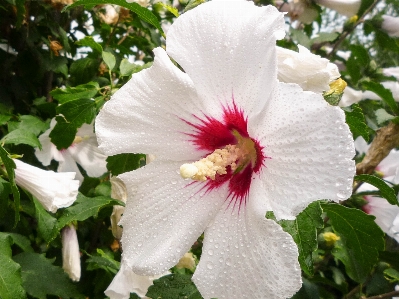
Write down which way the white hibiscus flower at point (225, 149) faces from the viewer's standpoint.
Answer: facing the viewer and to the left of the viewer

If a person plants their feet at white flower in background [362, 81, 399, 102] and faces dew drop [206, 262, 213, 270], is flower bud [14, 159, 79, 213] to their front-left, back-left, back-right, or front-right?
front-right

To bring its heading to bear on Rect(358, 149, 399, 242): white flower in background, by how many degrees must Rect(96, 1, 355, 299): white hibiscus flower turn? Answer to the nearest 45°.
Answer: approximately 180°

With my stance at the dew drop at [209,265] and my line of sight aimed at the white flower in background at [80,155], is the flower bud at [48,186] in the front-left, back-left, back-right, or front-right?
front-left
